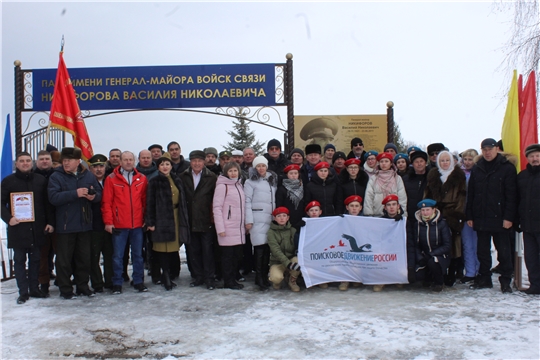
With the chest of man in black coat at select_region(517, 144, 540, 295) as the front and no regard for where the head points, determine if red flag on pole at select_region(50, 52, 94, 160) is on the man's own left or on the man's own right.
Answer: on the man's own right

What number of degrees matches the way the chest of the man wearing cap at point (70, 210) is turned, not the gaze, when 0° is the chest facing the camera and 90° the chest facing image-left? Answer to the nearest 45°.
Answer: approximately 315°

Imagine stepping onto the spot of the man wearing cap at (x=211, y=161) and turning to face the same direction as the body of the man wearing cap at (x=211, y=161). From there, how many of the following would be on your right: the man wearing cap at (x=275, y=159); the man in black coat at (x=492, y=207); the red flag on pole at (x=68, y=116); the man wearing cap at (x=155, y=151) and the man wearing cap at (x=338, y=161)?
2

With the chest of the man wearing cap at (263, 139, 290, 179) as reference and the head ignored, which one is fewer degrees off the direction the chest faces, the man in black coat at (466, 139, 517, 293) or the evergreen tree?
the man in black coat

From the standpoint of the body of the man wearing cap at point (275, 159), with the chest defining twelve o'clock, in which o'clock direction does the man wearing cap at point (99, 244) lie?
the man wearing cap at point (99, 244) is roughly at 2 o'clock from the man wearing cap at point (275, 159).

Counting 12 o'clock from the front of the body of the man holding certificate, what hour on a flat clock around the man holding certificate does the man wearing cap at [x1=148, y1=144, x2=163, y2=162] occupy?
The man wearing cap is roughly at 8 o'clock from the man holding certificate.

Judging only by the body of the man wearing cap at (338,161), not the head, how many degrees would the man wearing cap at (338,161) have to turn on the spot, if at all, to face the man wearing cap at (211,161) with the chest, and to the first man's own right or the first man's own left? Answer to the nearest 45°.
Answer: approximately 90° to the first man's own right

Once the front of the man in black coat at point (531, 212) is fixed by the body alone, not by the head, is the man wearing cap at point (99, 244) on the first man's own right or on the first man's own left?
on the first man's own right

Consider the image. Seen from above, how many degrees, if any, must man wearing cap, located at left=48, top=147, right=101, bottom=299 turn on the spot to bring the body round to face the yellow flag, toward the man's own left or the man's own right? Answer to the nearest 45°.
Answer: approximately 45° to the man's own left
